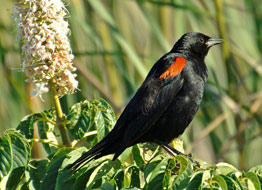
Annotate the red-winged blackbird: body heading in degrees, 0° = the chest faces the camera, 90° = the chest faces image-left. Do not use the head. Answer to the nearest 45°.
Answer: approximately 270°
